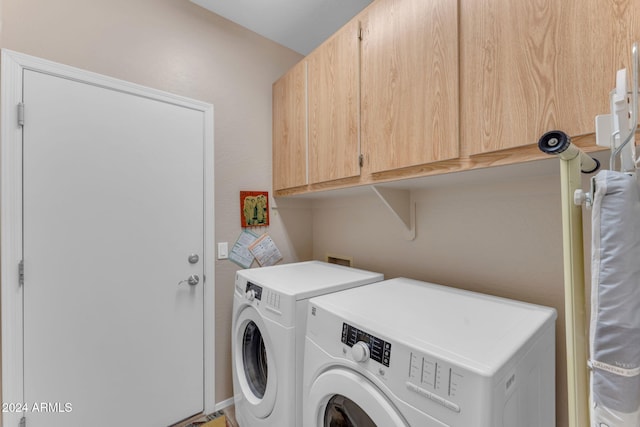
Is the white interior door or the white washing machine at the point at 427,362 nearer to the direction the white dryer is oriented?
the white interior door

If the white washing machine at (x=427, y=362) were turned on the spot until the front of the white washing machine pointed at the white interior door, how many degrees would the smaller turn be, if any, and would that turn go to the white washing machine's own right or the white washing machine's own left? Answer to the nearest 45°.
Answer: approximately 45° to the white washing machine's own right

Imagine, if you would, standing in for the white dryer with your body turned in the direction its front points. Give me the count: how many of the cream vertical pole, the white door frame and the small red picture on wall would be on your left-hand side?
1

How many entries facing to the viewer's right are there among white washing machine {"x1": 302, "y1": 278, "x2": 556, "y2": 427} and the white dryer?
0

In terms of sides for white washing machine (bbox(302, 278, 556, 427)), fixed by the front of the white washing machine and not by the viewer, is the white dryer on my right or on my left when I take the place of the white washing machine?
on my right

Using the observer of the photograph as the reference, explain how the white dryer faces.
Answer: facing the viewer and to the left of the viewer

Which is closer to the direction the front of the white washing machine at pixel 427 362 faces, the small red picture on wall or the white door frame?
the white door frame

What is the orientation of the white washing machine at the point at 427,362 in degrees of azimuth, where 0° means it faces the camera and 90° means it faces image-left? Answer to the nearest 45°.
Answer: approximately 45°

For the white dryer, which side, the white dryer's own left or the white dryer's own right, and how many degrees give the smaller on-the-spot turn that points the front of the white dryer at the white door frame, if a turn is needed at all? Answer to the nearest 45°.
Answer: approximately 45° to the white dryer's own right

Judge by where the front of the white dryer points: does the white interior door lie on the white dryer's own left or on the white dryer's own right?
on the white dryer's own right

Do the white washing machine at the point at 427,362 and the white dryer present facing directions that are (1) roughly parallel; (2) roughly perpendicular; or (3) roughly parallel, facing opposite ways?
roughly parallel

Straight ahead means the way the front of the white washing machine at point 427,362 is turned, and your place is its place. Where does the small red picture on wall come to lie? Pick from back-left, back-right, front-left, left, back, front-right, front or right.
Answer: right

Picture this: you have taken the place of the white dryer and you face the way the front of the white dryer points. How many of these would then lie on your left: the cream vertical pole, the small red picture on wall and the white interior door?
1
